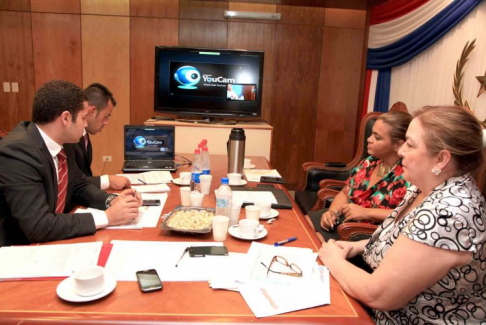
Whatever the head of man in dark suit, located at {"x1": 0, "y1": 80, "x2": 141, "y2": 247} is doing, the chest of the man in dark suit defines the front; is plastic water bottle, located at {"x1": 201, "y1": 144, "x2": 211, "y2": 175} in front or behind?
in front

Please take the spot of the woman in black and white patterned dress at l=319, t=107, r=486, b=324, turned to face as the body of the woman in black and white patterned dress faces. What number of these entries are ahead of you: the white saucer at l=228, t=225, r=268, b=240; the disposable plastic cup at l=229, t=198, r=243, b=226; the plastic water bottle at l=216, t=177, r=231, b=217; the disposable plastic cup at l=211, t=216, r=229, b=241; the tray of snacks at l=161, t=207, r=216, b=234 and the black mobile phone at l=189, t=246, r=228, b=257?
6

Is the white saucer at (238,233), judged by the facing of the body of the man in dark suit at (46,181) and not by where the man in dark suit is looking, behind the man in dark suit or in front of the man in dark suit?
in front

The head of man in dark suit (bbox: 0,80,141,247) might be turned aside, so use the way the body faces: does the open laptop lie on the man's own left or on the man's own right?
on the man's own left

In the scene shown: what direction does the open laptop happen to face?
toward the camera

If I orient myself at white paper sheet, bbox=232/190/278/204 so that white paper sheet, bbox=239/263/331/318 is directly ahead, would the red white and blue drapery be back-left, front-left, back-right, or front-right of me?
back-left

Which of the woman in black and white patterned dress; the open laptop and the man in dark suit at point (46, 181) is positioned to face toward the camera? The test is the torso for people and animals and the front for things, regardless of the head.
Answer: the open laptop

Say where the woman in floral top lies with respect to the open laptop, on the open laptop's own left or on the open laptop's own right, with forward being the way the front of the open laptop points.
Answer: on the open laptop's own left

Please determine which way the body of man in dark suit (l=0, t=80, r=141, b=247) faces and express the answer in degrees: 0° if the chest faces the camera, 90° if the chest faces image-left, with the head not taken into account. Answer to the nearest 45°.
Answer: approximately 270°

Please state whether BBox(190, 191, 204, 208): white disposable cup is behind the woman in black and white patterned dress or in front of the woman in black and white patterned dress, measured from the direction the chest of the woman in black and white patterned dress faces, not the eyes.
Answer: in front

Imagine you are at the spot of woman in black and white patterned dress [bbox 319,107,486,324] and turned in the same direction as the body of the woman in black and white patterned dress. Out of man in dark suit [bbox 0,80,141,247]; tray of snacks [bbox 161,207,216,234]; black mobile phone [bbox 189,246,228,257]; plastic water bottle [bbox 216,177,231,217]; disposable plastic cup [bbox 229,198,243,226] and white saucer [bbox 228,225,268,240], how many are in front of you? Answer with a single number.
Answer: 6

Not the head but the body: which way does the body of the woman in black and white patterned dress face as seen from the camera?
to the viewer's left

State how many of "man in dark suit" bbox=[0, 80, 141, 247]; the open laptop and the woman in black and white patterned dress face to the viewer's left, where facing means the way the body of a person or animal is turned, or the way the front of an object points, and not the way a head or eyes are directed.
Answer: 1

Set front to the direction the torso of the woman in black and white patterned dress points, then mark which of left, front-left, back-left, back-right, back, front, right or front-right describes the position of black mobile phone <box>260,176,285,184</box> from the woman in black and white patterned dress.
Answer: front-right

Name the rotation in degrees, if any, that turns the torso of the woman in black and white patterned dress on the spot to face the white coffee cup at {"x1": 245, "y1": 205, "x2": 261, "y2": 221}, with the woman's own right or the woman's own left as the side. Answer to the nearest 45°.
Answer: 0° — they already face it

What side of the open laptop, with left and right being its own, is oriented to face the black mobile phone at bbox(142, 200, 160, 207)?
front
